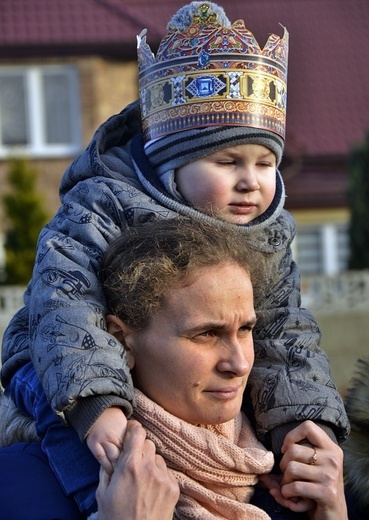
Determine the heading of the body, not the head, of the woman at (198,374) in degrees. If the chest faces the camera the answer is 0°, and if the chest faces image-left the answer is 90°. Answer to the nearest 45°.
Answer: approximately 315°

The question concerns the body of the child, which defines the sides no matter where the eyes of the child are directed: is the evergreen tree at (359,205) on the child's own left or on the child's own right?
on the child's own left

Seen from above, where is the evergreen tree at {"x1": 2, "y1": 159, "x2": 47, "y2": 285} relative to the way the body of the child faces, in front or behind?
behind
